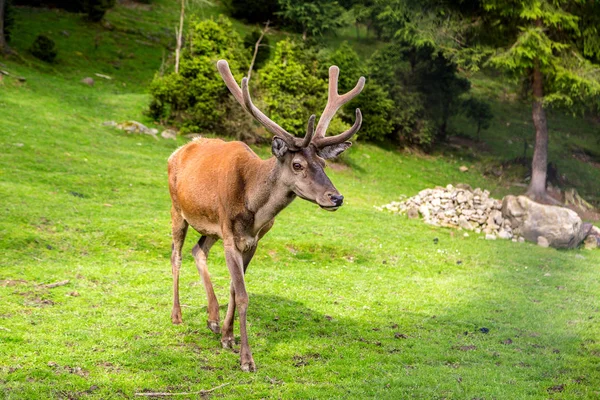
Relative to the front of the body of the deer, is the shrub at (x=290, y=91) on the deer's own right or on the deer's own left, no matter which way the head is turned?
on the deer's own left

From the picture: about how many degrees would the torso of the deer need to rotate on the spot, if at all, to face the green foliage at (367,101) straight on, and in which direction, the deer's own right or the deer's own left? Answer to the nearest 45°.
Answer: approximately 135° to the deer's own left

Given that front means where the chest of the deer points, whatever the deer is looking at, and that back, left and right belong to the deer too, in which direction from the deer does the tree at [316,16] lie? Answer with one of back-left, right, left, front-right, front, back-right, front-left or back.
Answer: back-left

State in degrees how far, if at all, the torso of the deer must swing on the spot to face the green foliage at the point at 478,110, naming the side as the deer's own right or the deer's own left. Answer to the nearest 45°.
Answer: approximately 135° to the deer's own left

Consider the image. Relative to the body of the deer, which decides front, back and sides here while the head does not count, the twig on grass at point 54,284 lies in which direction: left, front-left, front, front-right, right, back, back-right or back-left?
back

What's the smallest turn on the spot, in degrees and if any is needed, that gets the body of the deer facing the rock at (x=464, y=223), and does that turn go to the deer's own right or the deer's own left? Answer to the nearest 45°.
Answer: approximately 90° to the deer's own left

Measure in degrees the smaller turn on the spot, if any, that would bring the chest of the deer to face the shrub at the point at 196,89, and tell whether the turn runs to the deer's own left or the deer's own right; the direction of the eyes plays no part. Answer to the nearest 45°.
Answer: approximately 135° to the deer's own left

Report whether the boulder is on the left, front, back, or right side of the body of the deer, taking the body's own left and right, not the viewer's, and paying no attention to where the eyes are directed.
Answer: left

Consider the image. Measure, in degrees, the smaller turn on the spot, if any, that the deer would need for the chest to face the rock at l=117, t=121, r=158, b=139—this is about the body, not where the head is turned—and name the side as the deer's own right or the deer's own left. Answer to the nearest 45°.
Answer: approximately 135° to the deer's own left

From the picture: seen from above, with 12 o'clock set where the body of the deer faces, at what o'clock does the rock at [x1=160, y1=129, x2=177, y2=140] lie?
The rock is roughly at 7 o'clock from the deer.

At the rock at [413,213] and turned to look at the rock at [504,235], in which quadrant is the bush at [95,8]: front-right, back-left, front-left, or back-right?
back-left

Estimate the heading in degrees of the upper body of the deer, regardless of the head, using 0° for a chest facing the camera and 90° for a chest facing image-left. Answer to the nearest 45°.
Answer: approximately 315°
